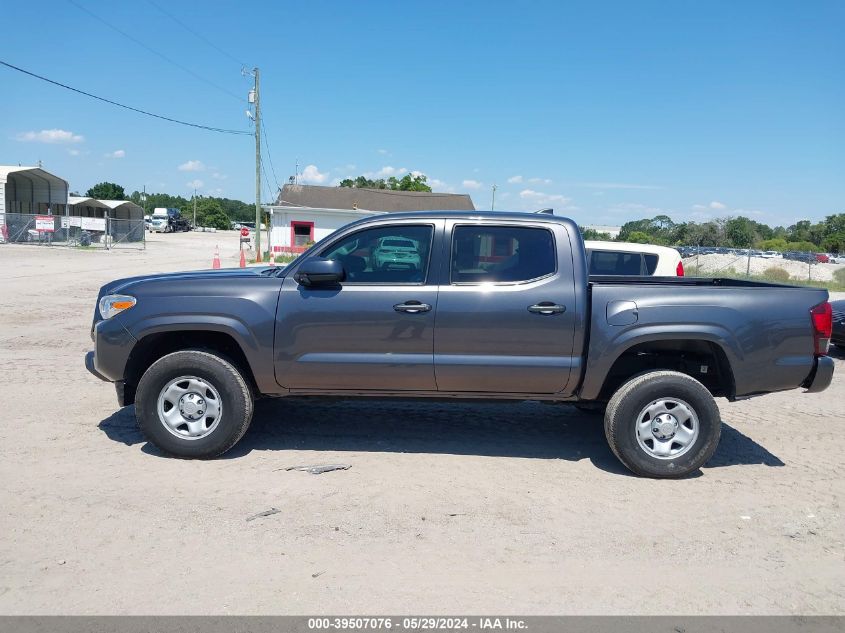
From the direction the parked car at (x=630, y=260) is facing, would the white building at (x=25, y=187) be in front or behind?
in front

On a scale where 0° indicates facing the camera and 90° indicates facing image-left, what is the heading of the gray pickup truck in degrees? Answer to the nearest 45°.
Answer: approximately 90°

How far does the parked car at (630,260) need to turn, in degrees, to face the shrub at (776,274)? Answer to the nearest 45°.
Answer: approximately 90° to its right

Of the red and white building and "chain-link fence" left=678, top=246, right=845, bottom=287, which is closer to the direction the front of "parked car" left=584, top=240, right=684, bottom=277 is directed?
the red and white building

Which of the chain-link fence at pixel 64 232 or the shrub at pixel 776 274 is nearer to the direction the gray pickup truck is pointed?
the chain-link fence

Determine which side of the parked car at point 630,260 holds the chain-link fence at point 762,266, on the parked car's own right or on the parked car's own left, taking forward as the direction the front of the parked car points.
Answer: on the parked car's own right

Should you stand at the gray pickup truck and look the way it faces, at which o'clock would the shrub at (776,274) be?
The shrub is roughly at 4 o'clock from the gray pickup truck.
